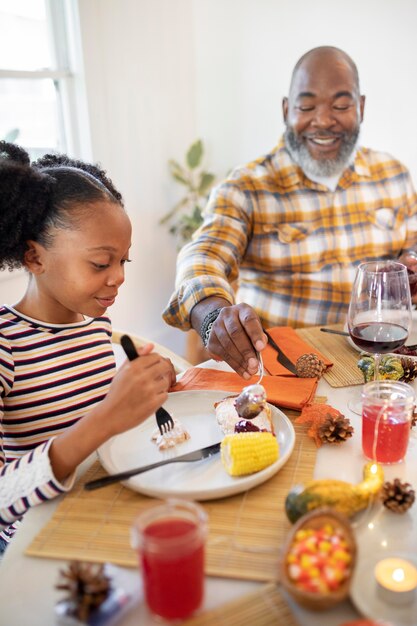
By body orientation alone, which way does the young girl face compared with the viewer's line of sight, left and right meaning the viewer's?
facing the viewer and to the right of the viewer

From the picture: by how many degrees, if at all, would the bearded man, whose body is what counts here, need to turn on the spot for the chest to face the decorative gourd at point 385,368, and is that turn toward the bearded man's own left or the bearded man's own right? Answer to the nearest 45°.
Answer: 0° — they already face it

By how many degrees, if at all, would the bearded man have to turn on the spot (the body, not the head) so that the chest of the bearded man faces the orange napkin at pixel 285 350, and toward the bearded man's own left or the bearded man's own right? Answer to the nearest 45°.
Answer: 0° — they already face it

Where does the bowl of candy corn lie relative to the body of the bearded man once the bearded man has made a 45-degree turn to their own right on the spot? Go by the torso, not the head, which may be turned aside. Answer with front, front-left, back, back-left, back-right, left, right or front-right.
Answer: front-left

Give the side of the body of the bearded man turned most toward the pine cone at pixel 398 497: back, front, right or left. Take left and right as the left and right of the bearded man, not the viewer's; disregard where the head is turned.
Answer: front

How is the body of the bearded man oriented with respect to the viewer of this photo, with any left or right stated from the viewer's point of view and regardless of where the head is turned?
facing the viewer

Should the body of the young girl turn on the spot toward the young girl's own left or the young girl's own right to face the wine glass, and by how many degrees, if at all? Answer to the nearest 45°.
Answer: approximately 45° to the young girl's own left

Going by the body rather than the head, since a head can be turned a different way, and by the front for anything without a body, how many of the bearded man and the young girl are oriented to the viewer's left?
0

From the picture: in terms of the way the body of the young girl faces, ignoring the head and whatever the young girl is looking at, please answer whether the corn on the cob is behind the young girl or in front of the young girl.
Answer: in front

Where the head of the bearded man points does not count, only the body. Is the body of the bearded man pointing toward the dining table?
yes

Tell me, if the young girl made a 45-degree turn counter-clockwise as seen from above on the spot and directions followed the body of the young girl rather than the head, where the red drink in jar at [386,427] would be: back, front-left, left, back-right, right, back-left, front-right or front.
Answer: front-right

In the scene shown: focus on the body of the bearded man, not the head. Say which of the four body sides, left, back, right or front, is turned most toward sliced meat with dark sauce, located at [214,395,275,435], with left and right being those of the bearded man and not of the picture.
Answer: front

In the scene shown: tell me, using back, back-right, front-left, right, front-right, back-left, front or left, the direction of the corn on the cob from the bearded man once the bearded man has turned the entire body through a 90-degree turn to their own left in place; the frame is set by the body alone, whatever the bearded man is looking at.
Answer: right

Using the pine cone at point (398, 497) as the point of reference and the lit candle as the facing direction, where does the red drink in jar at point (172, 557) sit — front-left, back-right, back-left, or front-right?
front-right

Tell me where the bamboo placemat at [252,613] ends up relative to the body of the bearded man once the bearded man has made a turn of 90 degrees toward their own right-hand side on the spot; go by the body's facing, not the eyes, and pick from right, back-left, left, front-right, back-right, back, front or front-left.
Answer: left
